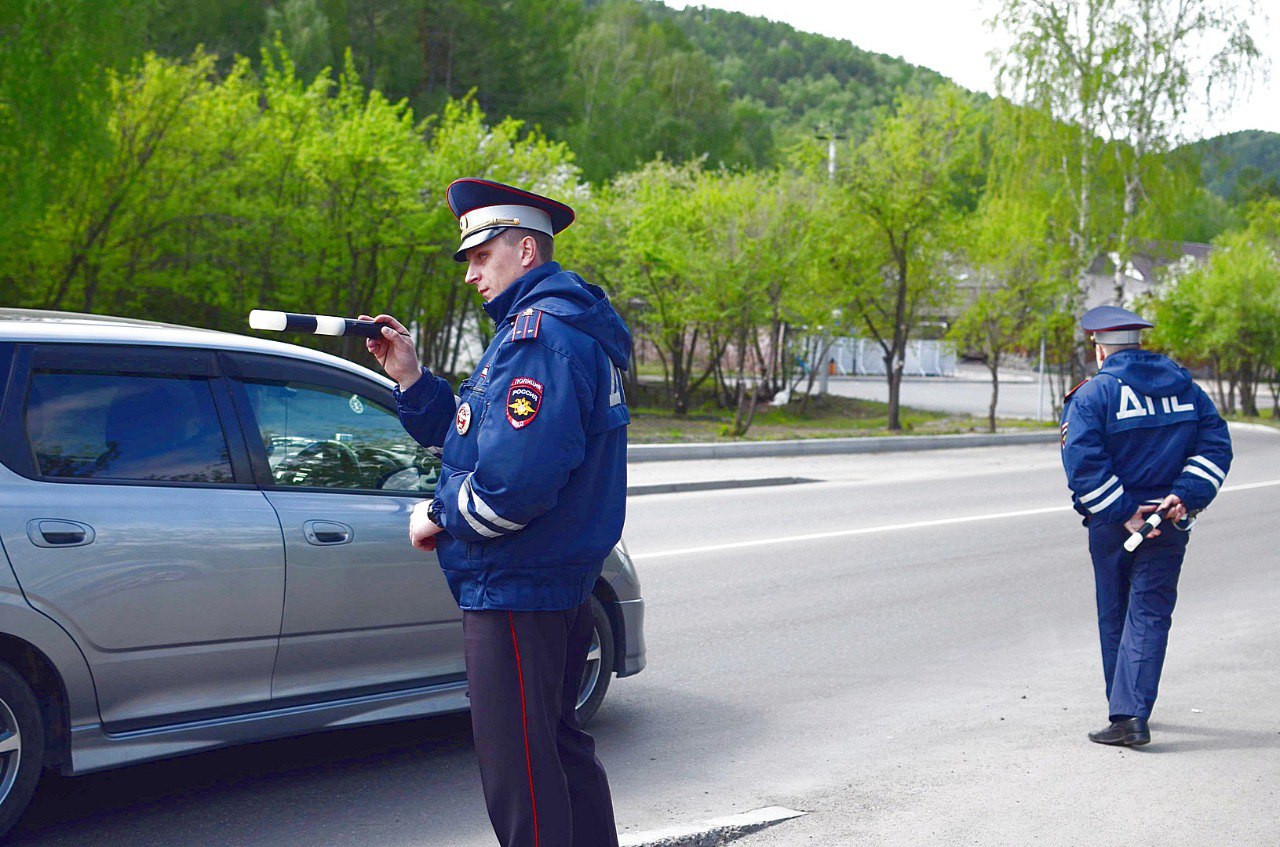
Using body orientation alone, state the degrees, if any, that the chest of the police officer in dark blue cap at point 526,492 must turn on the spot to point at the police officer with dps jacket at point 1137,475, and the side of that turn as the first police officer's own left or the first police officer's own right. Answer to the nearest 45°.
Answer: approximately 135° to the first police officer's own right

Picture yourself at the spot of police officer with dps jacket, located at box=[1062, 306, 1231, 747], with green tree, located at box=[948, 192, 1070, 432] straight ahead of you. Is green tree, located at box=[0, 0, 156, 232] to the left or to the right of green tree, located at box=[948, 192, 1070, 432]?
left

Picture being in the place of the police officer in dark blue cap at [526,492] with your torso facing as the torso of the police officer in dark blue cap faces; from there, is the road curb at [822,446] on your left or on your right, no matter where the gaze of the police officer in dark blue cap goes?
on your right

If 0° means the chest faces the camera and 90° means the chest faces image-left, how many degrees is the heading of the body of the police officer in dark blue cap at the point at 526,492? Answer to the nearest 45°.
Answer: approximately 90°

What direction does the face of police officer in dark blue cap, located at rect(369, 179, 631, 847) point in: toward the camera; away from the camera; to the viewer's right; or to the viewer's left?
to the viewer's left

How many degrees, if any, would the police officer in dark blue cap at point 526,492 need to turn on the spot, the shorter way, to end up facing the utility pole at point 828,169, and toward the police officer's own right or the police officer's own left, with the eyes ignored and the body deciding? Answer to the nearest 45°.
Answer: approximately 90° to the police officer's own right

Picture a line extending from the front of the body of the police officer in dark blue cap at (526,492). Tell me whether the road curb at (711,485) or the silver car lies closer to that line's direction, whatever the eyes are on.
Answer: the silver car

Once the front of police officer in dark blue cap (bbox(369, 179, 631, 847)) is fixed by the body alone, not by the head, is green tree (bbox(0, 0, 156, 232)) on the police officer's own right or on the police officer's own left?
on the police officer's own right

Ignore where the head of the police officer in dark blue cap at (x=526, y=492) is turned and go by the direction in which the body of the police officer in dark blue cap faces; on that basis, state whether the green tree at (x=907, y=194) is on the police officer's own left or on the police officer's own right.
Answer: on the police officer's own right

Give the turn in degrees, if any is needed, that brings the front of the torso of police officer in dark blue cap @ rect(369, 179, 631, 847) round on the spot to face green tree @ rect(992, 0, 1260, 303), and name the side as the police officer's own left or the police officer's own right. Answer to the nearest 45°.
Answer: approximately 135° to the police officer's own right
